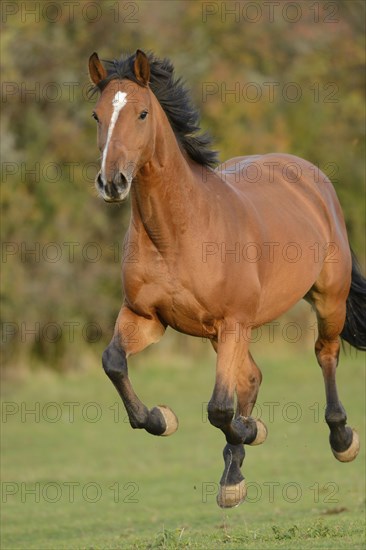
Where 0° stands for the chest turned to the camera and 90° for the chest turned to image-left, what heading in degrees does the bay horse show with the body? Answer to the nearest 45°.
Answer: approximately 45°
